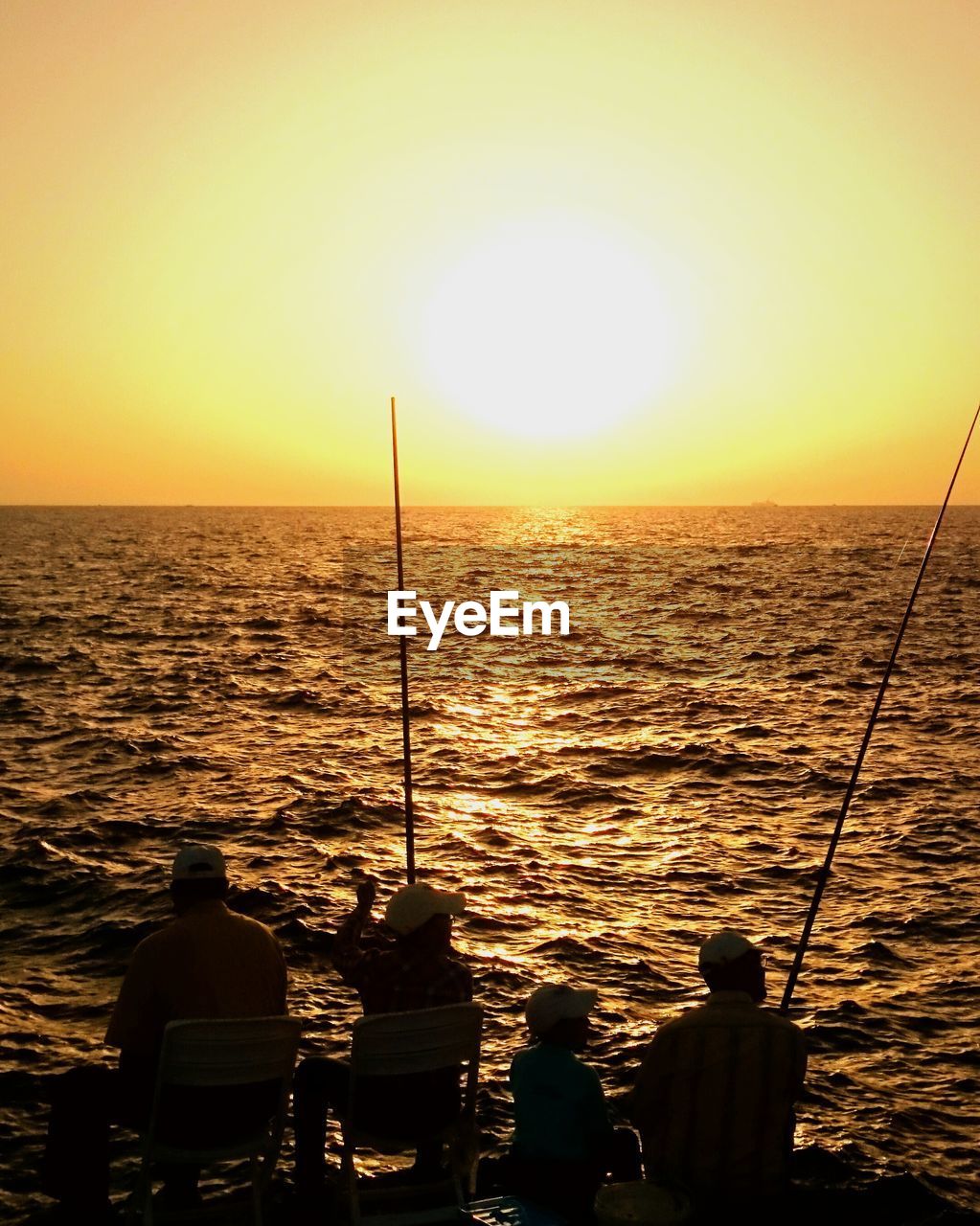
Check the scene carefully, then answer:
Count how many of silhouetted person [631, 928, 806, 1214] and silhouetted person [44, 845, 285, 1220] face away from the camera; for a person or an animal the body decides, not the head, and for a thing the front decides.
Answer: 2

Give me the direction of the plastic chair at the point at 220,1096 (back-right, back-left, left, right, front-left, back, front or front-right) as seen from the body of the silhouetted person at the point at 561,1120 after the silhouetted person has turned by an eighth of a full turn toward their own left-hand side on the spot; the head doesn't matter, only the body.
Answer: left

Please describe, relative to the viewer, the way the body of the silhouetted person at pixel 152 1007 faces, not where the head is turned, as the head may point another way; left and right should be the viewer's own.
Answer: facing away from the viewer

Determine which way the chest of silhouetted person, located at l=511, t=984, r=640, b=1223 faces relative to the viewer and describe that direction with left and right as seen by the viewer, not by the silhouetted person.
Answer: facing away from the viewer and to the right of the viewer

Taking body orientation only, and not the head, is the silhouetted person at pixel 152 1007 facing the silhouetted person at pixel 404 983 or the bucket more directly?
the silhouetted person

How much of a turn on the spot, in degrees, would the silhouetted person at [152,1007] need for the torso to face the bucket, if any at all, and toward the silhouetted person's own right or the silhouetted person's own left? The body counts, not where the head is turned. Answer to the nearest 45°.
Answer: approximately 135° to the silhouetted person's own right

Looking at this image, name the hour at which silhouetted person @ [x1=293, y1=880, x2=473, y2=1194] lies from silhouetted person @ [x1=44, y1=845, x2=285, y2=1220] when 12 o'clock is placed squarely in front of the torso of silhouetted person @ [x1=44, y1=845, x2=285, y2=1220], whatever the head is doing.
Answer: silhouetted person @ [x1=293, y1=880, x2=473, y2=1194] is roughly at 3 o'clock from silhouetted person @ [x1=44, y1=845, x2=285, y2=1220].

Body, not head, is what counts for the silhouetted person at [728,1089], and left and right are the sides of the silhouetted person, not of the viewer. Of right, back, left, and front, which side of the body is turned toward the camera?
back

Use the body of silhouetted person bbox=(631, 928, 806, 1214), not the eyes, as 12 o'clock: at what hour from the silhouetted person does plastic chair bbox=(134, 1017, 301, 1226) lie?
The plastic chair is roughly at 9 o'clock from the silhouetted person.

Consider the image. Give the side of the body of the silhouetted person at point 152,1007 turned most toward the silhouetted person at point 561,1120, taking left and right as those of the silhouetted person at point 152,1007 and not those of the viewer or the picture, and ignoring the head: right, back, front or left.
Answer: right

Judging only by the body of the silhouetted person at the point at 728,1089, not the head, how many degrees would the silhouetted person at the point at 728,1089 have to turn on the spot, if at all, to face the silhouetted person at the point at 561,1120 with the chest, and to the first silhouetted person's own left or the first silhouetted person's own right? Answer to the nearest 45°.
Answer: approximately 90° to the first silhouetted person's own left

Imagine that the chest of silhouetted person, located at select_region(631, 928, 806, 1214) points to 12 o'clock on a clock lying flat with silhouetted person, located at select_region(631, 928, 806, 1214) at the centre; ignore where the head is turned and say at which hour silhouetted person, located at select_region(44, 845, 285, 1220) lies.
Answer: silhouetted person, located at select_region(44, 845, 285, 1220) is roughly at 9 o'clock from silhouetted person, located at select_region(631, 928, 806, 1214).

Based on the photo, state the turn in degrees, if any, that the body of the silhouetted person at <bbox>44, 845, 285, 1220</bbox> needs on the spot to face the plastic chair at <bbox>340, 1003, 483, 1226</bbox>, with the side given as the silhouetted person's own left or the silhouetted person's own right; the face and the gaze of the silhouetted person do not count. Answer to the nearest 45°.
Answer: approximately 90° to the silhouetted person's own right

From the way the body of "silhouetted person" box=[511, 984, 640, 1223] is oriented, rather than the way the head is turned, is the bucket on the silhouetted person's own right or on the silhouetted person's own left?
on the silhouetted person's own right

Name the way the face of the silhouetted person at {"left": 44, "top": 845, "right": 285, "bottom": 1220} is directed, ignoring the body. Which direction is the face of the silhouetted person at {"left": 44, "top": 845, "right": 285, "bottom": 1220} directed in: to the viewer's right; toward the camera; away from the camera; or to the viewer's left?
away from the camera
